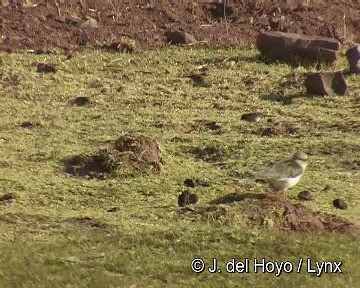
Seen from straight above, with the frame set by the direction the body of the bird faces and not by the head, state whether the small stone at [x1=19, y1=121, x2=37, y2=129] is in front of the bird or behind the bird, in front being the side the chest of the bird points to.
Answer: behind

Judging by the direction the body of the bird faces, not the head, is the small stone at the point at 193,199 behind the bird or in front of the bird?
behind

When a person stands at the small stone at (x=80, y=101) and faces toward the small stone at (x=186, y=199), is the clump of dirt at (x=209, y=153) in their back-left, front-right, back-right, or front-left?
front-left

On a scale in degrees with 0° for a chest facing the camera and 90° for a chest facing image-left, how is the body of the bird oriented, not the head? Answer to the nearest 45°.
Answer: approximately 270°

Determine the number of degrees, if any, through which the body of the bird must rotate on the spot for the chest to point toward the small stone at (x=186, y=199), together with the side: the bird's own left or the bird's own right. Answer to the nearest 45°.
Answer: approximately 180°
